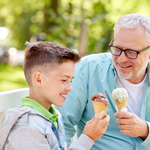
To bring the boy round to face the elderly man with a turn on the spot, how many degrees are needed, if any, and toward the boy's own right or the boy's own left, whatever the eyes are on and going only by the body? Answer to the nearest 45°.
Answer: approximately 45° to the boy's own left

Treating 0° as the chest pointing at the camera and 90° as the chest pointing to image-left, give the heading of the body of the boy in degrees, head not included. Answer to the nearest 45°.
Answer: approximately 270°

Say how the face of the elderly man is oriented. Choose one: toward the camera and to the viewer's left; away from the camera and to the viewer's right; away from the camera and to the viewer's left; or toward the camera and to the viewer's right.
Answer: toward the camera and to the viewer's left

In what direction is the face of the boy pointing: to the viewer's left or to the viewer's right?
to the viewer's right
